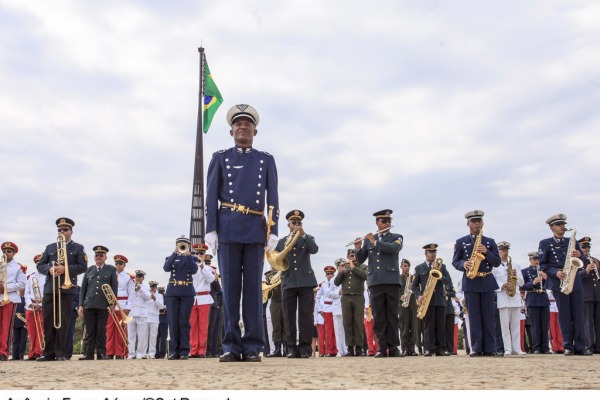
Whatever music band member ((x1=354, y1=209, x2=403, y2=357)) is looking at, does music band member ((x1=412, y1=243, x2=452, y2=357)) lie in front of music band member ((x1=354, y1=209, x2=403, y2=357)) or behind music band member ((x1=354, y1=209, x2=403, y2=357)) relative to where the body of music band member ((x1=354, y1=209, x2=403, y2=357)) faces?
behind

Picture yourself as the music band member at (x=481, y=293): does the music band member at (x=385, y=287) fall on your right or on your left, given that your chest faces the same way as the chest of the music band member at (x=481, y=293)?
on your right

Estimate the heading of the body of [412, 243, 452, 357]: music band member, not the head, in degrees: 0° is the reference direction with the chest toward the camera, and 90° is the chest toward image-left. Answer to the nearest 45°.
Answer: approximately 0°

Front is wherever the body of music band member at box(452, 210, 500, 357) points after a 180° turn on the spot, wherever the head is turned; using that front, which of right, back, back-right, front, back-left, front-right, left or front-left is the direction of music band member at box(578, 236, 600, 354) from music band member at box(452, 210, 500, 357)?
front-right

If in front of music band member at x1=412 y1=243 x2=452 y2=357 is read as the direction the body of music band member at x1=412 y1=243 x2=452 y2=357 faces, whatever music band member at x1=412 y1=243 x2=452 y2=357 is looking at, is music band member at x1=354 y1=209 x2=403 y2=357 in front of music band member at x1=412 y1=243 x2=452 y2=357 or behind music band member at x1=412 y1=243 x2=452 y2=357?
in front

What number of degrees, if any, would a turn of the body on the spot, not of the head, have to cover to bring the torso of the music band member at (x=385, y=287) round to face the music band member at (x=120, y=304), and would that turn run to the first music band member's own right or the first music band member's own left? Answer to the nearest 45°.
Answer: approximately 135° to the first music band member's own right

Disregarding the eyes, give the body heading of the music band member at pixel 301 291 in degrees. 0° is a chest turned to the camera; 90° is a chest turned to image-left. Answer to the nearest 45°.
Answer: approximately 0°

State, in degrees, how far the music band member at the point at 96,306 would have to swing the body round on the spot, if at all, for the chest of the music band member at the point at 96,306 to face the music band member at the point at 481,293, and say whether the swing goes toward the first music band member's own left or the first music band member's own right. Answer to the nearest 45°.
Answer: approximately 45° to the first music band member's own left
